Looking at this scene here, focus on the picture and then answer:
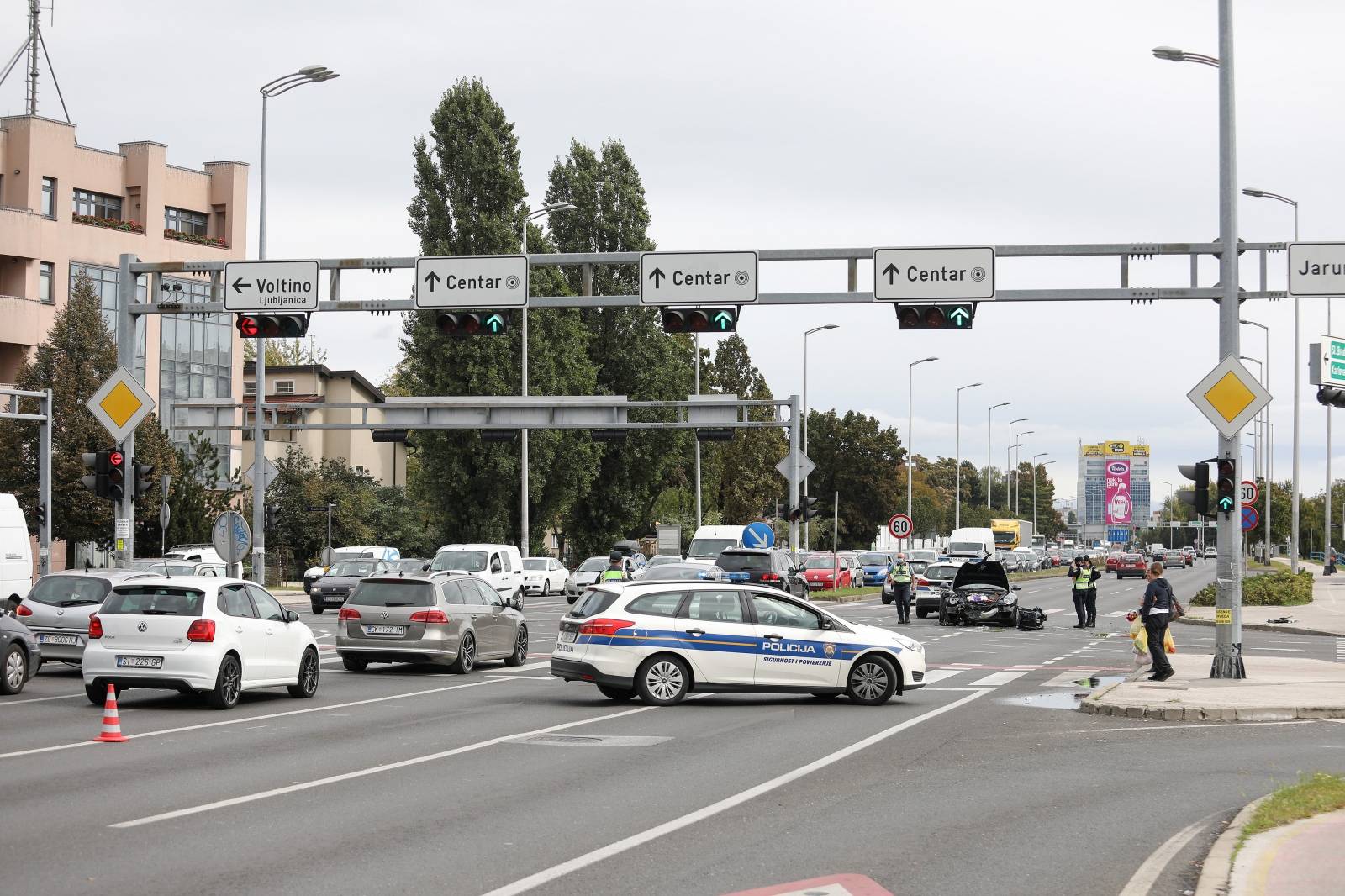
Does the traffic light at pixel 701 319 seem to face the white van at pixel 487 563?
no

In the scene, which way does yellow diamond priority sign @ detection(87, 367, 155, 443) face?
toward the camera

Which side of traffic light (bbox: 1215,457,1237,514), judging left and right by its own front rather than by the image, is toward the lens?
front

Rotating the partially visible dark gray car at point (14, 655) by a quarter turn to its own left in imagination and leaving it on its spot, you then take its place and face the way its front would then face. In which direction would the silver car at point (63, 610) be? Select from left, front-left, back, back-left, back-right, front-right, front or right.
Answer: front-right

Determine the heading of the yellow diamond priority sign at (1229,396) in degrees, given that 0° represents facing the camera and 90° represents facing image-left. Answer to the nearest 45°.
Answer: approximately 0°

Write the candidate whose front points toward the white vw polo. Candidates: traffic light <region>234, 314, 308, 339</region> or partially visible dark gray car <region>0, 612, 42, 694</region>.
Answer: the traffic light

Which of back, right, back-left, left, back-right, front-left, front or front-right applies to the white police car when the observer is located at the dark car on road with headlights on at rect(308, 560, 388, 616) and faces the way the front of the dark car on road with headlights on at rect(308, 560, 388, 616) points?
front-left

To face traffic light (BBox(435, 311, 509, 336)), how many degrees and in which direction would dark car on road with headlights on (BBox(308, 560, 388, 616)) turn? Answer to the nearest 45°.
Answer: approximately 45° to its left

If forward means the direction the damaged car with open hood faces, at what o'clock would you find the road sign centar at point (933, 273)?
The road sign centar is roughly at 12 o'clock from the damaged car with open hood.

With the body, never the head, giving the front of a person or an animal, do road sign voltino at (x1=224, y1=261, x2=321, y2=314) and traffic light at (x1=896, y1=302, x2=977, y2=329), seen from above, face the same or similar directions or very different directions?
same or similar directions

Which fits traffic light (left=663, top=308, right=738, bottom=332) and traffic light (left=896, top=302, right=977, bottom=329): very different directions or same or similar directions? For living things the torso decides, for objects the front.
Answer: same or similar directions

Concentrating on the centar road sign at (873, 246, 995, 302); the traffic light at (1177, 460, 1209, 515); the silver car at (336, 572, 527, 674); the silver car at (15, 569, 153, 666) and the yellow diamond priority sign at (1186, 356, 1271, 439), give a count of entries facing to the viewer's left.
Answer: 1

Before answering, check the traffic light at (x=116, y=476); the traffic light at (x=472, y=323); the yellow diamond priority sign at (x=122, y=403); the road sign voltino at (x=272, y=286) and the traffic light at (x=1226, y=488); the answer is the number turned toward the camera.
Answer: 5

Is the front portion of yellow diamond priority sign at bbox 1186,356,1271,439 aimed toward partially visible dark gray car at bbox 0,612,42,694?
no

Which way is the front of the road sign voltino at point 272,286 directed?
toward the camera

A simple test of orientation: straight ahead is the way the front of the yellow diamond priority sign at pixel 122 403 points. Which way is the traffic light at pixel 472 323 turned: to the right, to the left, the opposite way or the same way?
the same way

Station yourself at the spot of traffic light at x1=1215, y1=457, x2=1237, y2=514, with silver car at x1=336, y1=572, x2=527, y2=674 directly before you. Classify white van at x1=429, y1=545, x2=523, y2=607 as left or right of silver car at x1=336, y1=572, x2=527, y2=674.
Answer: right

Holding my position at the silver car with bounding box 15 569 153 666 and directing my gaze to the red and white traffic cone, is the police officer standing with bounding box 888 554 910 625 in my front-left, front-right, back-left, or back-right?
back-left

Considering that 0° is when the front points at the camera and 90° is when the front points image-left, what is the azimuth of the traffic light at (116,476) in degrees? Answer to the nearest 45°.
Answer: approximately 0°

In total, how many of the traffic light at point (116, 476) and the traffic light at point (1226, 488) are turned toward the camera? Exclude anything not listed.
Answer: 2
